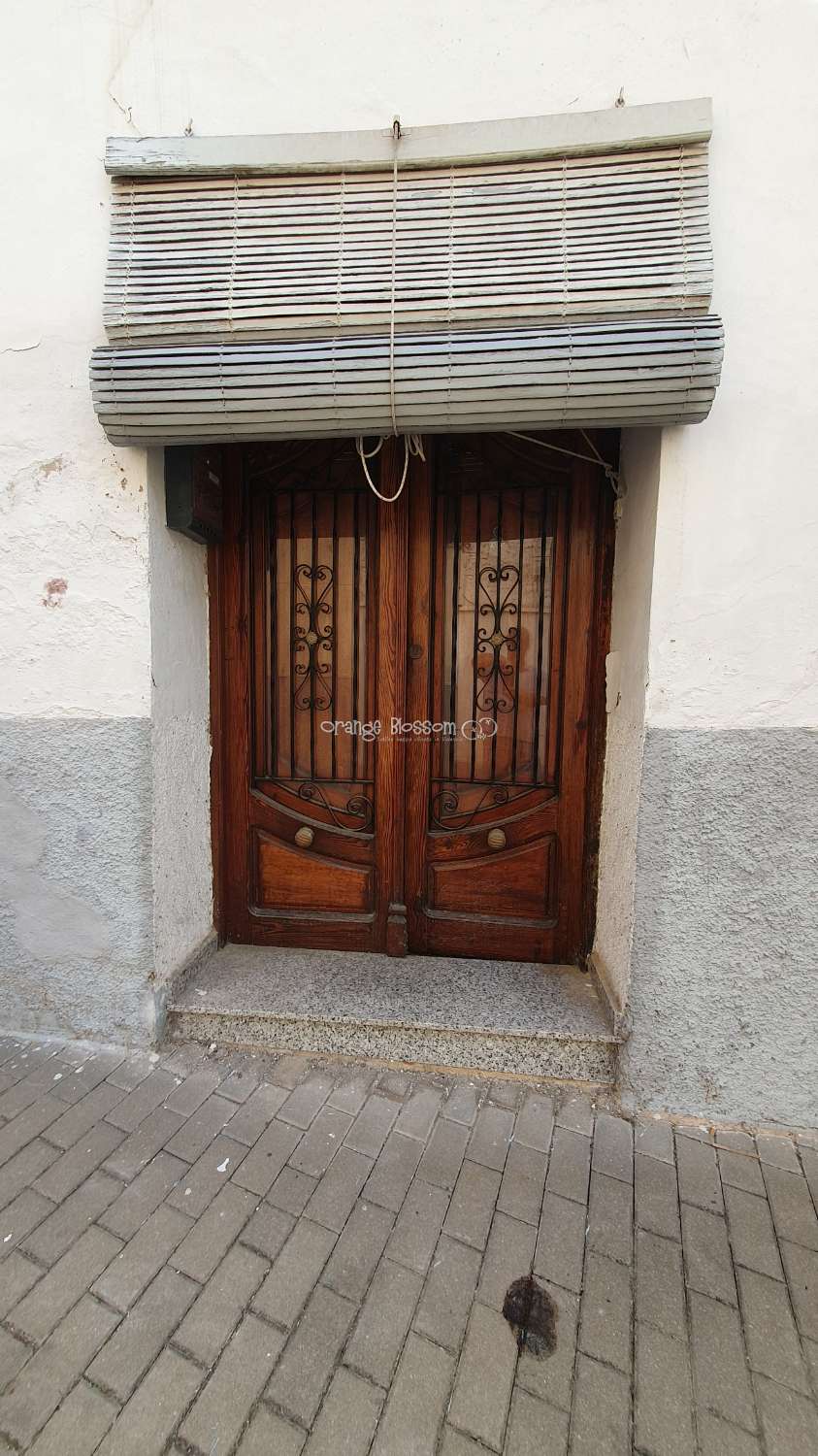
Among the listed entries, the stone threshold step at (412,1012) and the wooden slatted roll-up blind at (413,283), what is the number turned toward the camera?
2

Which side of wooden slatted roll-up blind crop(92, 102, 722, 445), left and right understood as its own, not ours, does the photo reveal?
front

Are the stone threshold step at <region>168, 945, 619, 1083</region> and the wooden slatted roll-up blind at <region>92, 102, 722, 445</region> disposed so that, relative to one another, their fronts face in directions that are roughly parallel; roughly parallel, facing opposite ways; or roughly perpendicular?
roughly parallel

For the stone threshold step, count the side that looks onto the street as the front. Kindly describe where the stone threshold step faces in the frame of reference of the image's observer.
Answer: facing the viewer
